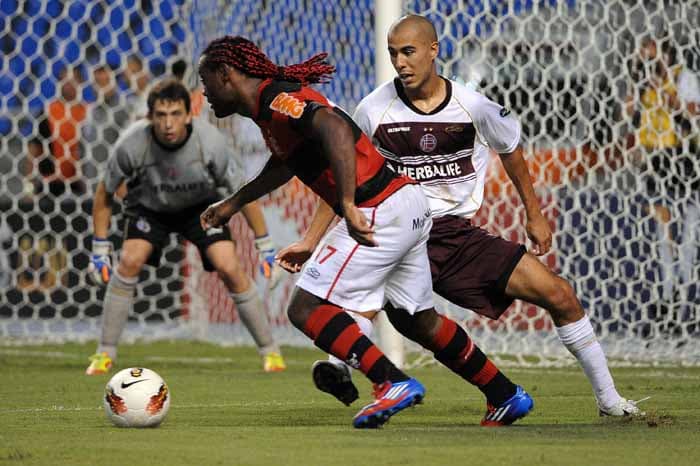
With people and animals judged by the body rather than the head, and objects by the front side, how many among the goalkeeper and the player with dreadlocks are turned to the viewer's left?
1

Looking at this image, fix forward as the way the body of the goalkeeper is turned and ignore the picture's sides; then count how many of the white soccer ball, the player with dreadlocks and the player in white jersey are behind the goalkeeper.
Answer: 0

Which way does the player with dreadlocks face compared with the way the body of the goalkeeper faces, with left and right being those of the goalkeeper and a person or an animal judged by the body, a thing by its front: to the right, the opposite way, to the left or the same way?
to the right

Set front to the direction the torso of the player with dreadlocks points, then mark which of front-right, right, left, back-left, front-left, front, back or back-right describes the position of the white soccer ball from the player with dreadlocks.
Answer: front

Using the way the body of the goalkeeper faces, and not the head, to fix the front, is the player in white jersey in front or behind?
in front

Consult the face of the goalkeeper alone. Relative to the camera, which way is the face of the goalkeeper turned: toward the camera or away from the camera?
toward the camera

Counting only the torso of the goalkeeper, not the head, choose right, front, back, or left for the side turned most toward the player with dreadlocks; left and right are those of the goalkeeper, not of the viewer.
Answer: front

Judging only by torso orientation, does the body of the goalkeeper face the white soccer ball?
yes

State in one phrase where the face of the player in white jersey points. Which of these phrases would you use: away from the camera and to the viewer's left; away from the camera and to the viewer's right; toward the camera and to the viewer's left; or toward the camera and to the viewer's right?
toward the camera and to the viewer's left

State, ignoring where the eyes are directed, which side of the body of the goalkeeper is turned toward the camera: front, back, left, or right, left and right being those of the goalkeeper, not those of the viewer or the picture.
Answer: front

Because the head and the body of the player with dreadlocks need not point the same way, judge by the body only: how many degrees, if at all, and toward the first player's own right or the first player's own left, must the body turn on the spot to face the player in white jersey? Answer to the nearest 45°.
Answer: approximately 135° to the first player's own right

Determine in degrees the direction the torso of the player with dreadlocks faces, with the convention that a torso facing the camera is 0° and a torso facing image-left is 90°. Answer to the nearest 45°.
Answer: approximately 90°

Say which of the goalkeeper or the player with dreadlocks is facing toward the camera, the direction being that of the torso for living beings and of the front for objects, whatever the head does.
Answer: the goalkeeper
